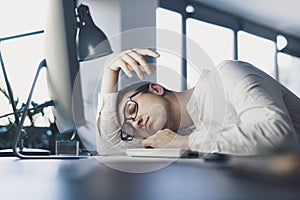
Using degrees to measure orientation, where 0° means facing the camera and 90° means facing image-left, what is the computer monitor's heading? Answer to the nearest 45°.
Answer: approximately 270°
